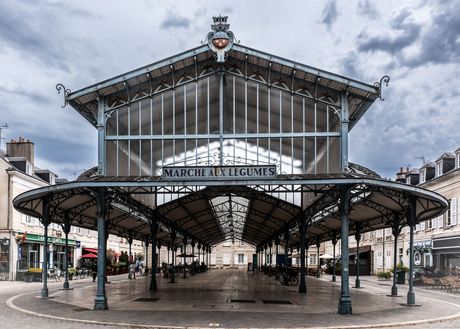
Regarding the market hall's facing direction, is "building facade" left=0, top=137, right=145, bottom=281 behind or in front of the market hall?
behind

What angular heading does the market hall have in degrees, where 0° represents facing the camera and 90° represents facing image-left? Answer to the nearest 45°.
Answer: approximately 0°

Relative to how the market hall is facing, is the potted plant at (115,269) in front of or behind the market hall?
behind

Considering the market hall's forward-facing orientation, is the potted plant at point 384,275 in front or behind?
behind
